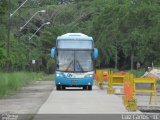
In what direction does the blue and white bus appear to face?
toward the camera
